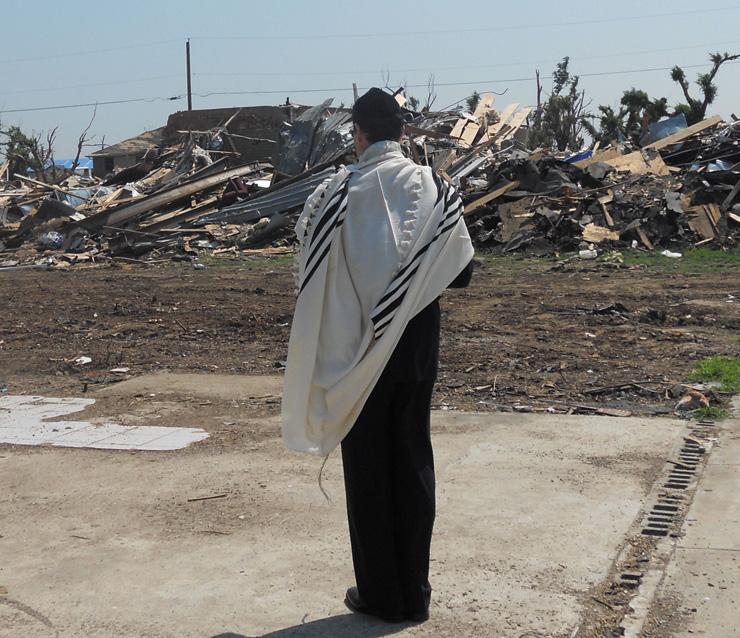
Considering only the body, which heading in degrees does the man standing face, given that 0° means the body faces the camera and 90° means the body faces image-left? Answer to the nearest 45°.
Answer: approximately 180°

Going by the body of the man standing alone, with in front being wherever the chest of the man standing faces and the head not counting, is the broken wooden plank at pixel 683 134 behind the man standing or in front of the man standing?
in front

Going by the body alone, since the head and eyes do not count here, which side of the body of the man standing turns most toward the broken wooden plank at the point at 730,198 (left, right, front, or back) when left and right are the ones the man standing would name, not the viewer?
front

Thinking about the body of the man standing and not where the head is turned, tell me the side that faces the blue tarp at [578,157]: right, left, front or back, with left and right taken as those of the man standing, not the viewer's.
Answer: front

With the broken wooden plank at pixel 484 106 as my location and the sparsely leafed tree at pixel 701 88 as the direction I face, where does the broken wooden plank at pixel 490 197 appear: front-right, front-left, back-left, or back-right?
back-right

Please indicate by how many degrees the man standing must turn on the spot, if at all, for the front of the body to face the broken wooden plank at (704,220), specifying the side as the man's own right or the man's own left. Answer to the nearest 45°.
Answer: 0° — they already face it

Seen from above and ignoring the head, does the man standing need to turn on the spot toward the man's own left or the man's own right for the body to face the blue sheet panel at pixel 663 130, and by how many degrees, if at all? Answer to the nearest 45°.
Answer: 0° — they already face it

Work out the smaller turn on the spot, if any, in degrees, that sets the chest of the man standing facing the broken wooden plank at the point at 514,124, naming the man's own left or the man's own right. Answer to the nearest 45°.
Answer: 0° — they already face it

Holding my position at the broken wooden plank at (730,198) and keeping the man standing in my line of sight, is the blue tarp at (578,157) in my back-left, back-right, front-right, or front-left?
back-right

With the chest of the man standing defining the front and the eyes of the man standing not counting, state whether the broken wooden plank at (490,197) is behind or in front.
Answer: in front

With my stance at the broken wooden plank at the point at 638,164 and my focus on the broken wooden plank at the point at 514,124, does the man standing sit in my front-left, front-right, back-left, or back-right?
back-left
